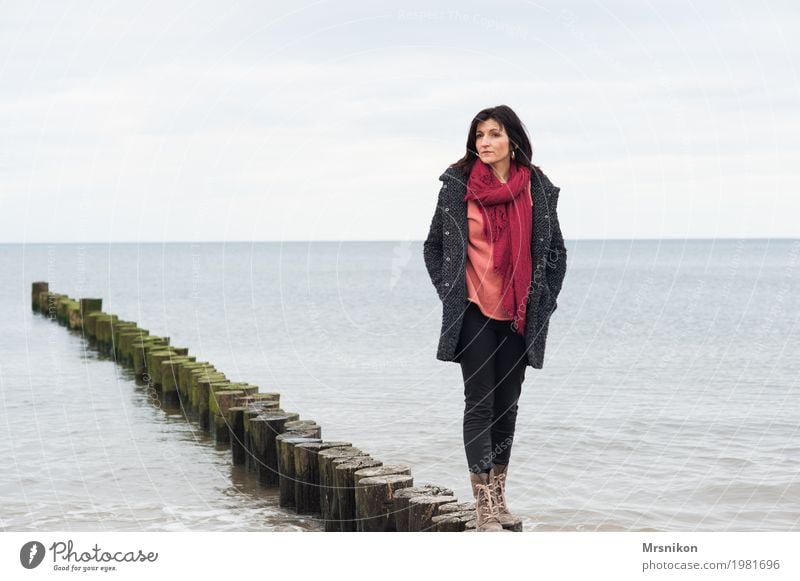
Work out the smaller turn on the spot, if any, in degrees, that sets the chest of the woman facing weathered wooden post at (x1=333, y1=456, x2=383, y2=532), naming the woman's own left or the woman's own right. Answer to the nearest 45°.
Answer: approximately 135° to the woman's own right

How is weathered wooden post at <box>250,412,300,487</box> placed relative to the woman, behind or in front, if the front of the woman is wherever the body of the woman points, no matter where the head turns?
behind

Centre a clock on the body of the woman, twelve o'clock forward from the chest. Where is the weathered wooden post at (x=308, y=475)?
The weathered wooden post is roughly at 5 o'clock from the woman.

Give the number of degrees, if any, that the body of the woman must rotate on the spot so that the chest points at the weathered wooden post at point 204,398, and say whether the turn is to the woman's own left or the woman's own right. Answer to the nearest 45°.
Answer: approximately 135° to the woman's own right

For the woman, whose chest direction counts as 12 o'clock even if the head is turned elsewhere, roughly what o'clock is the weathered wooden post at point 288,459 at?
The weathered wooden post is roughly at 5 o'clock from the woman.

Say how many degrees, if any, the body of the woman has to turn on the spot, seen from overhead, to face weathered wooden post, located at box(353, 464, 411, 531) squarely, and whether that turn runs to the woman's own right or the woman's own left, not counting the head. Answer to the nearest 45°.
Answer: approximately 135° to the woman's own right

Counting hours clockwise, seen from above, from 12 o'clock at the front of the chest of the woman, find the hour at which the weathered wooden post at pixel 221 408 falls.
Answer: The weathered wooden post is roughly at 5 o'clock from the woman.

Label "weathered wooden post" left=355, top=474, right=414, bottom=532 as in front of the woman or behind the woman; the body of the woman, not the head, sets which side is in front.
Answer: behind

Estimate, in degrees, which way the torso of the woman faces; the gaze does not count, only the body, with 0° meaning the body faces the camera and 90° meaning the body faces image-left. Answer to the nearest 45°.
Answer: approximately 0°
